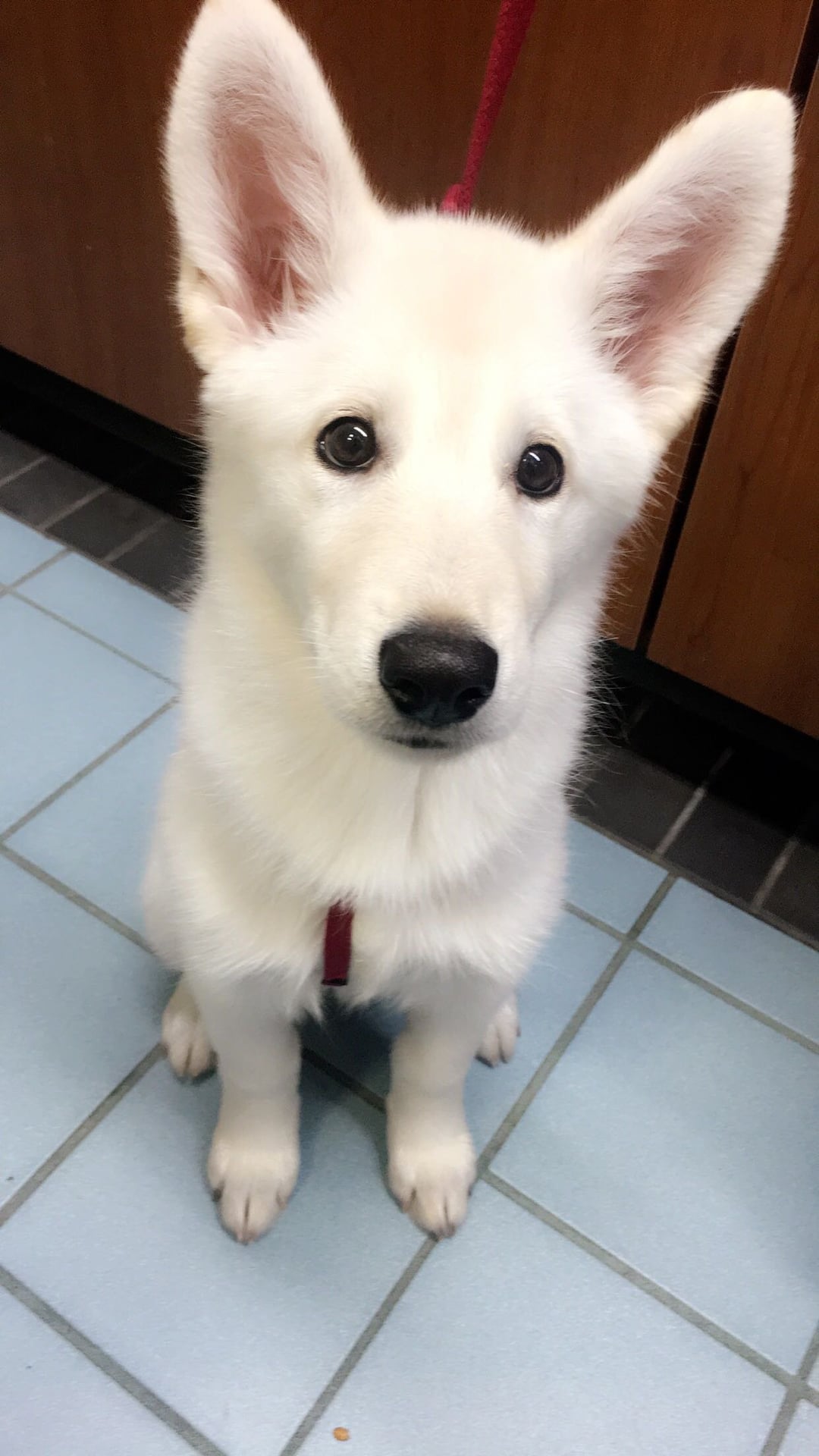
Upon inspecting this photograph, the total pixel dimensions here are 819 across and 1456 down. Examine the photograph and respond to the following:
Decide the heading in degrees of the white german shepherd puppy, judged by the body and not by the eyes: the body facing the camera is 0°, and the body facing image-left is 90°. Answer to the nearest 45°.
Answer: approximately 0°

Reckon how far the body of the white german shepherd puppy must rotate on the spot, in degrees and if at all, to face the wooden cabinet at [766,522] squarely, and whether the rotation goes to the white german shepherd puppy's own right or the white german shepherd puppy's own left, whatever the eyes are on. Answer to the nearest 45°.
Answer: approximately 135° to the white german shepherd puppy's own left
